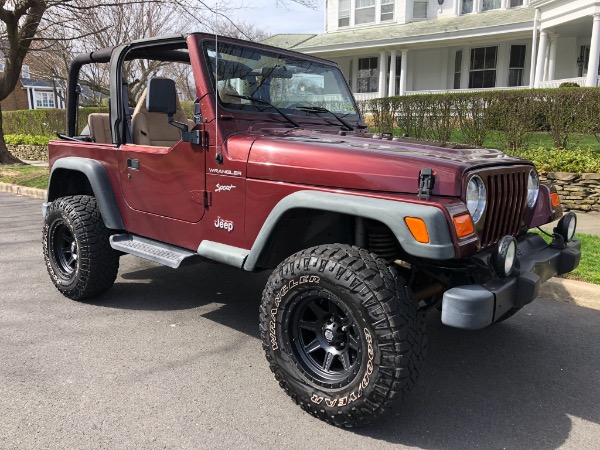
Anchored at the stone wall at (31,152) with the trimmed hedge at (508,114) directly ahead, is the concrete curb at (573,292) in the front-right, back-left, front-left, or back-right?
front-right

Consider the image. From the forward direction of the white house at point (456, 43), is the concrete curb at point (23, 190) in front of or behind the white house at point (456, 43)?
in front

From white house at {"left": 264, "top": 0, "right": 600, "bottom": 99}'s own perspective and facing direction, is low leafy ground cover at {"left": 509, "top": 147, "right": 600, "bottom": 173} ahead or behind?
ahead

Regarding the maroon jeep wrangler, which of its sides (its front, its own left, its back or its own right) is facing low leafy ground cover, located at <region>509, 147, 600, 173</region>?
left

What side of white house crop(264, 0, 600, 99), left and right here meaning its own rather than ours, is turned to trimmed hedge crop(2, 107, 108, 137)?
right

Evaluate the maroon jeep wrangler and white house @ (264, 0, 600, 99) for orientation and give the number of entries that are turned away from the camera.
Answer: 0

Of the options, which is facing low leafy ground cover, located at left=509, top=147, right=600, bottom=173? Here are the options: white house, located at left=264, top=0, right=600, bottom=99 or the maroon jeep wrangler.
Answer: the white house

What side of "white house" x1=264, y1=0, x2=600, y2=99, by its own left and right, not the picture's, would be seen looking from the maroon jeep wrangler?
front

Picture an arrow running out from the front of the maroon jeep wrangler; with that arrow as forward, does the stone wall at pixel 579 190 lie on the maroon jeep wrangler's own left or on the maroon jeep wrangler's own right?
on the maroon jeep wrangler's own left

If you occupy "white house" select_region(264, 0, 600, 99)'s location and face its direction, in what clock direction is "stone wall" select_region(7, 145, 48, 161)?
The stone wall is roughly at 2 o'clock from the white house.

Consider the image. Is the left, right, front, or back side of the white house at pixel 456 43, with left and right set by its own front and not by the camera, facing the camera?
front

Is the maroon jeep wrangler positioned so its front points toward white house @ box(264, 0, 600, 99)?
no

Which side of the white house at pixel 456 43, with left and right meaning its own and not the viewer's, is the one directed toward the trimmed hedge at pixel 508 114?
front

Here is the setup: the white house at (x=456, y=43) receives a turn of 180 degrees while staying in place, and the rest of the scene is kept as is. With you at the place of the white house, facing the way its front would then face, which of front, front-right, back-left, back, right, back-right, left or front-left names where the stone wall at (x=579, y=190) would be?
back

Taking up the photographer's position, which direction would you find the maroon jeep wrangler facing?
facing the viewer and to the right of the viewer
